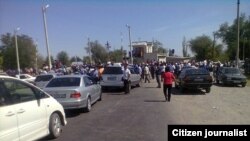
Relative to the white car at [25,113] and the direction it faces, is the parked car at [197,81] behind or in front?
in front

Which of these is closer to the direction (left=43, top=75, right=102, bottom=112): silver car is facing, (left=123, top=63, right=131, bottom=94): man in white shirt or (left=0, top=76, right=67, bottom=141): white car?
the man in white shirt

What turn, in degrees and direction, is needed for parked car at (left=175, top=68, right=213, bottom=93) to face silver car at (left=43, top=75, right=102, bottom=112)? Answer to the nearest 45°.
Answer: approximately 135° to its left

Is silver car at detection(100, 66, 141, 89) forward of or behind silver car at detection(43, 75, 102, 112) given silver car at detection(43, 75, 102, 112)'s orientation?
forward

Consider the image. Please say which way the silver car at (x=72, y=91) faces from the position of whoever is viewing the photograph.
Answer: facing away from the viewer and to the right of the viewer

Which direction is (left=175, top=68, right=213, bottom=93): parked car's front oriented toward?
away from the camera

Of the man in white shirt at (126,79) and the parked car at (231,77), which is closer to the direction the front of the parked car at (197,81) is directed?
the parked car

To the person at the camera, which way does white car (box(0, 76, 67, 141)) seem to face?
facing away from the viewer and to the right of the viewer

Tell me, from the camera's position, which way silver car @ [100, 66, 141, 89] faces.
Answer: facing away from the viewer and to the right of the viewer
